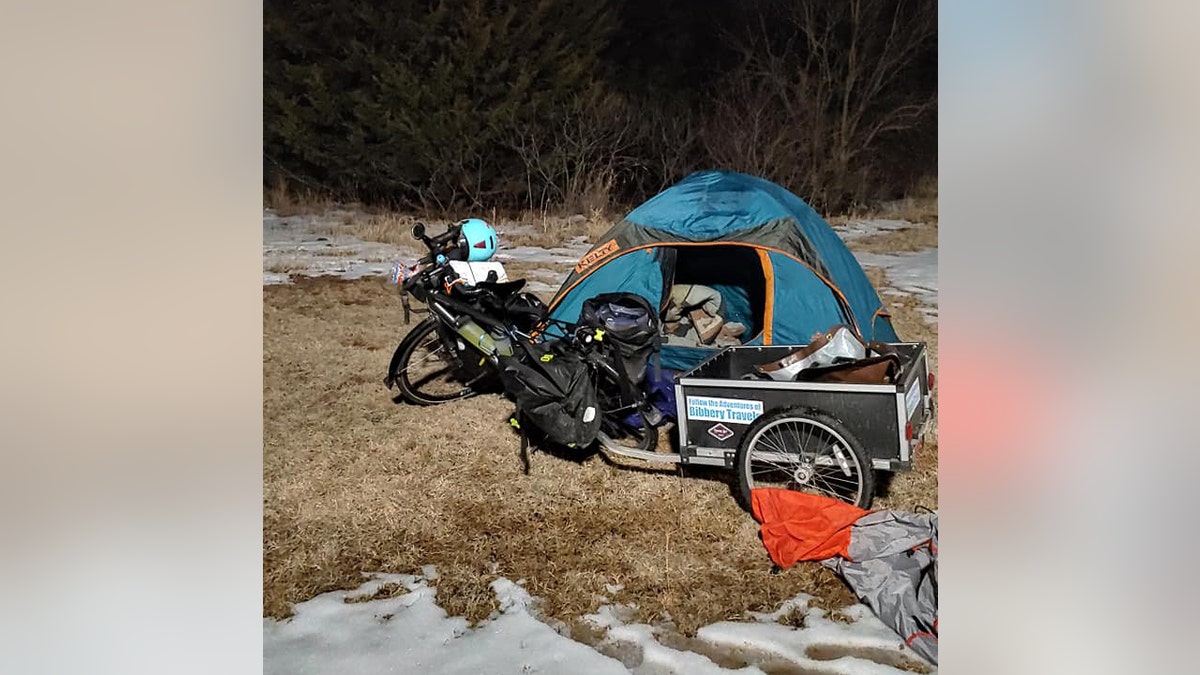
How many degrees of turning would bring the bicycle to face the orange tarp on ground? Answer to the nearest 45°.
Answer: approximately 180°

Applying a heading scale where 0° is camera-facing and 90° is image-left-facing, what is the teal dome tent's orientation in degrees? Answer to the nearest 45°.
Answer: approximately 0°

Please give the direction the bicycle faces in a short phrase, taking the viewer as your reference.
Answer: facing away from the viewer and to the left of the viewer

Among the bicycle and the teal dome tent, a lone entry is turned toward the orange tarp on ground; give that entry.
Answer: the teal dome tent

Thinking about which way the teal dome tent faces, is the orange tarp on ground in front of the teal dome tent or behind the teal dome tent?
in front

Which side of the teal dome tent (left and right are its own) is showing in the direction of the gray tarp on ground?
front

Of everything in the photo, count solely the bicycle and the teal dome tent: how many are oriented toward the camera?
1
